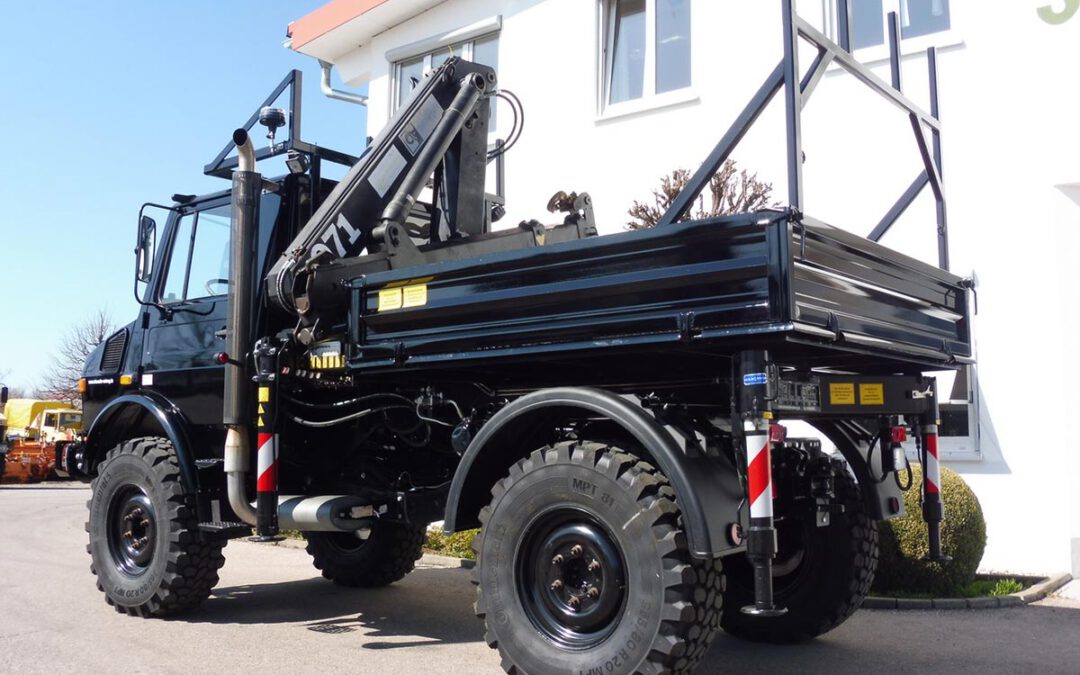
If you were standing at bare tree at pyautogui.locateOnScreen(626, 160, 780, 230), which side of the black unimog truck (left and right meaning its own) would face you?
right

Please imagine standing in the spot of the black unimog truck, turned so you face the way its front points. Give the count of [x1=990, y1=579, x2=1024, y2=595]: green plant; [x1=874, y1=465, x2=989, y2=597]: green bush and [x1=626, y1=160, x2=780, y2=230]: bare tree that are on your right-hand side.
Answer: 3

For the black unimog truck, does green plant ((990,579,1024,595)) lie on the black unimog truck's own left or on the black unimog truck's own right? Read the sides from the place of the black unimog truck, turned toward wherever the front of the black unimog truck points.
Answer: on the black unimog truck's own right

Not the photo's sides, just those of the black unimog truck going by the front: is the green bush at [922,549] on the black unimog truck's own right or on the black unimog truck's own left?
on the black unimog truck's own right

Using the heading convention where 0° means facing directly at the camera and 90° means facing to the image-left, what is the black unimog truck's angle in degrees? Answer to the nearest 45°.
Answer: approximately 135°
